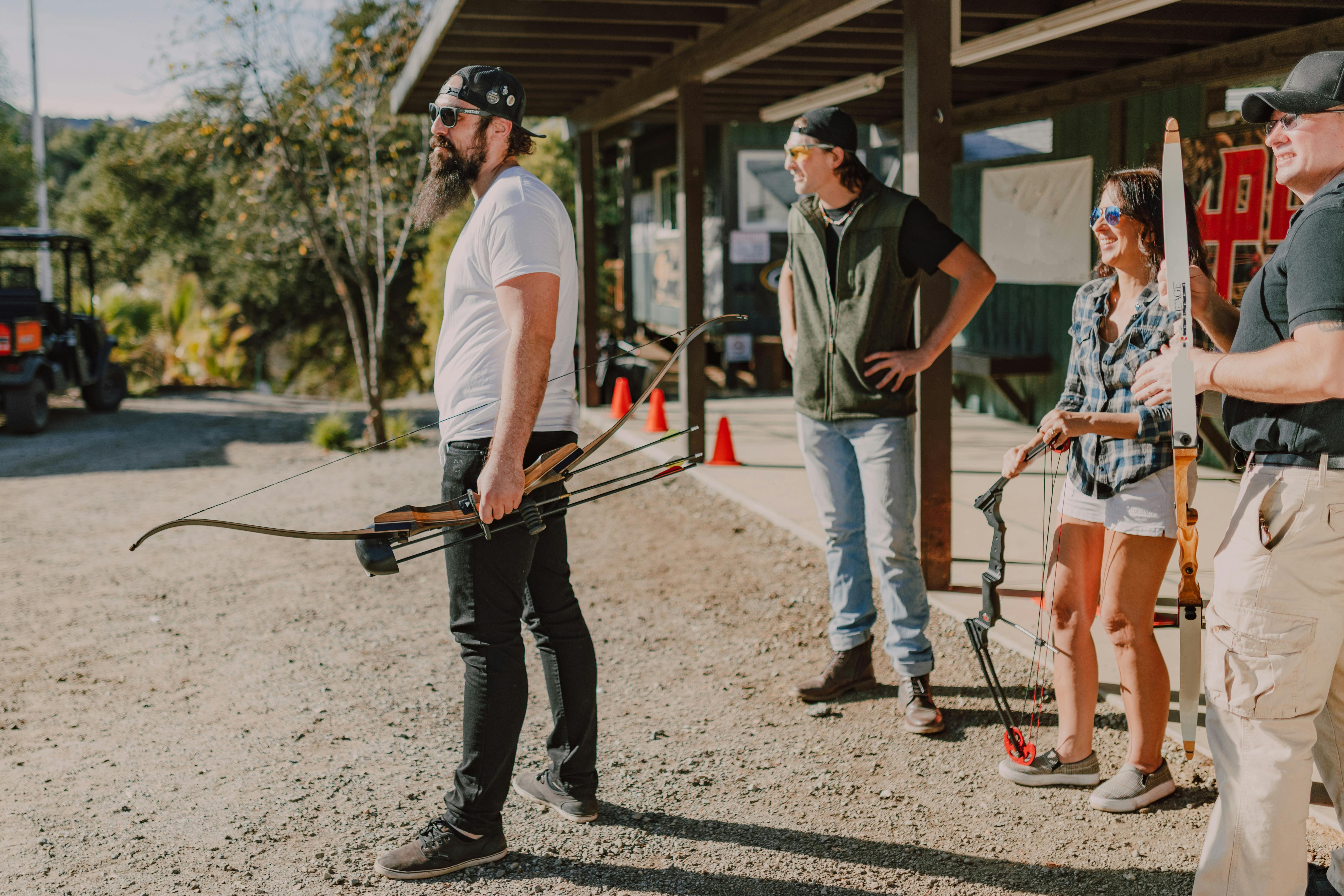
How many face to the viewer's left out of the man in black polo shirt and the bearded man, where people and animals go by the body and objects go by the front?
2

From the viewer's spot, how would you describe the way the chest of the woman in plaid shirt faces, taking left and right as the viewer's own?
facing the viewer and to the left of the viewer

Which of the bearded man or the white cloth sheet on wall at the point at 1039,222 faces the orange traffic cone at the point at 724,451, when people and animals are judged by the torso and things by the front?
the white cloth sheet on wall

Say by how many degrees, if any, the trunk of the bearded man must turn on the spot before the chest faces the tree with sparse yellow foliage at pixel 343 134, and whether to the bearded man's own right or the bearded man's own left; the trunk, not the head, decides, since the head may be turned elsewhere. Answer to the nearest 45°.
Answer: approximately 90° to the bearded man's own right

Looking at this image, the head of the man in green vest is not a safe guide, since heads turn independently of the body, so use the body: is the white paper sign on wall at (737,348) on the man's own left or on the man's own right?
on the man's own right

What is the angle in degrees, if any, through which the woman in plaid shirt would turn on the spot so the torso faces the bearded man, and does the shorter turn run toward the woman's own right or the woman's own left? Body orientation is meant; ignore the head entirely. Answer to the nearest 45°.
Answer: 0° — they already face them

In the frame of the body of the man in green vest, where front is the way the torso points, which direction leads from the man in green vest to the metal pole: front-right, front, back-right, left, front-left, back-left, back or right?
right

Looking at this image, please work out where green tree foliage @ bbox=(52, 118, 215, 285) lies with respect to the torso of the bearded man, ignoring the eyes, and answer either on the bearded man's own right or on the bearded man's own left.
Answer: on the bearded man's own right

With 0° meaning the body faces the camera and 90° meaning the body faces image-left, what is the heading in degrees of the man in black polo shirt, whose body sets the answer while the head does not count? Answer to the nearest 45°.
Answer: approximately 90°

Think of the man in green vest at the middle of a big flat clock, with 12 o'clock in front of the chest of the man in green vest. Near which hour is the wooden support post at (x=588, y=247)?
The wooden support post is roughly at 4 o'clock from the man in green vest.

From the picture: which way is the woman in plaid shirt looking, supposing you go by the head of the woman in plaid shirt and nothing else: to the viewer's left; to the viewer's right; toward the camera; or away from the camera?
to the viewer's left

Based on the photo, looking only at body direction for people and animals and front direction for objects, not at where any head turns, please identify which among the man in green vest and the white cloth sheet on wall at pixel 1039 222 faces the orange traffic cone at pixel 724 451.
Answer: the white cloth sheet on wall

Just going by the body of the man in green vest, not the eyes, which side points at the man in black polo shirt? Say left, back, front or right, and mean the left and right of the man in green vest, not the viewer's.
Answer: left

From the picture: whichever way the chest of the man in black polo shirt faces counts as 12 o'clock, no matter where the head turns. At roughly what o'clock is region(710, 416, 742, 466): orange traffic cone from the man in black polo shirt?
The orange traffic cone is roughly at 2 o'clock from the man in black polo shirt.

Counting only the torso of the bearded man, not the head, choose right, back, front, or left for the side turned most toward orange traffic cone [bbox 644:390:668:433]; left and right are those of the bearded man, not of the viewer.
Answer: right

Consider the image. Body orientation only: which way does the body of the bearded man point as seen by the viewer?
to the viewer's left

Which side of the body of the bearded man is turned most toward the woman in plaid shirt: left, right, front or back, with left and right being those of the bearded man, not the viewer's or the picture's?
back
